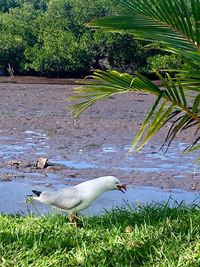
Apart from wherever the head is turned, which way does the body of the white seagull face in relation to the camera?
to the viewer's right
